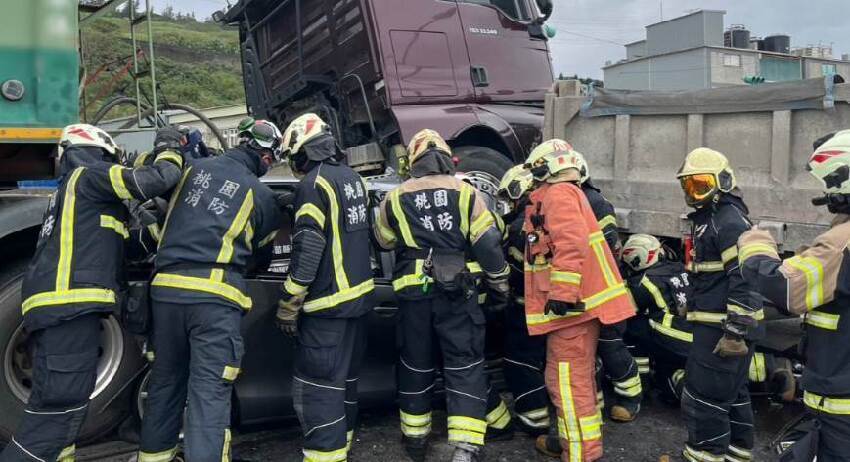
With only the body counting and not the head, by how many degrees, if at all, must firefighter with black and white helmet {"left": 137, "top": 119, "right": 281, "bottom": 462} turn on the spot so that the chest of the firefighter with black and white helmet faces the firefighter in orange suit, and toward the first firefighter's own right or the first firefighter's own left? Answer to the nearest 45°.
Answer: approximately 45° to the first firefighter's own right

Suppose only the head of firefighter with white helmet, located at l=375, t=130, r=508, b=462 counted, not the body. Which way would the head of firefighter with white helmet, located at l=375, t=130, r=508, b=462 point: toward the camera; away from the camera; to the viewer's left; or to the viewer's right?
away from the camera

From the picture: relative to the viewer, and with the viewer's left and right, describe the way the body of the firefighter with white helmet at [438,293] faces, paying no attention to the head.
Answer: facing away from the viewer

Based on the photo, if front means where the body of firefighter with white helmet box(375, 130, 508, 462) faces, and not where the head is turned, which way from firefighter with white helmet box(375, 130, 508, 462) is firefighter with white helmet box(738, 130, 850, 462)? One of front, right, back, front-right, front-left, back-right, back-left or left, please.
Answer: back-right

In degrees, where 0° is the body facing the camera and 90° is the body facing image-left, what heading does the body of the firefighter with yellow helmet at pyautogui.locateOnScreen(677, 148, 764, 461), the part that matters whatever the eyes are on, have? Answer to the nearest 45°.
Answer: approximately 45°

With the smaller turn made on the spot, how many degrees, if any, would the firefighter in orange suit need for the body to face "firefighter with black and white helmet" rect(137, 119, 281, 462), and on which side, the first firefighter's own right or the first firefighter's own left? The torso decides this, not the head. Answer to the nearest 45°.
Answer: approximately 45° to the first firefighter's own left

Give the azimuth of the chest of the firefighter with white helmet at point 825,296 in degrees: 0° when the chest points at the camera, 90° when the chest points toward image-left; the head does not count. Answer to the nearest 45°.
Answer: approximately 90°

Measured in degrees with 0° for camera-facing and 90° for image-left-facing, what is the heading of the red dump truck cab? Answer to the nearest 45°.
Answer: approximately 225°

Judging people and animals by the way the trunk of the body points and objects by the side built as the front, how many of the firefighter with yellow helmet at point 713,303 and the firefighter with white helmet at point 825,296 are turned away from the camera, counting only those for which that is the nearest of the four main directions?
0

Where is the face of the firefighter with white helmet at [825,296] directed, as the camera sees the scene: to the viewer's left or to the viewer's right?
to the viewer's left
